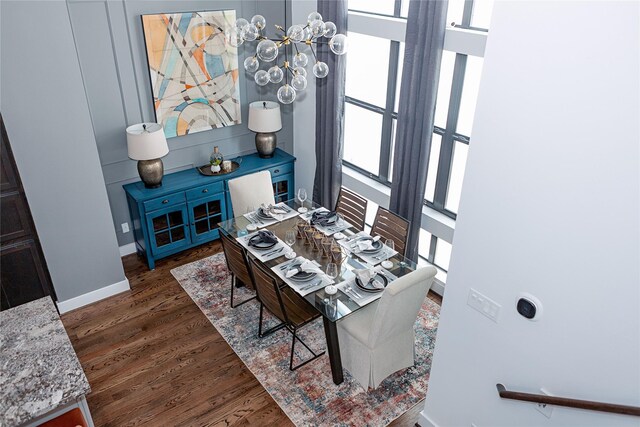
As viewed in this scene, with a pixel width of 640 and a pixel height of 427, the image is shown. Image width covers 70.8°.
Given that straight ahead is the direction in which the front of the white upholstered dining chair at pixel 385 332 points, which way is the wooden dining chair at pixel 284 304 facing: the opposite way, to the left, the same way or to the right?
to the right

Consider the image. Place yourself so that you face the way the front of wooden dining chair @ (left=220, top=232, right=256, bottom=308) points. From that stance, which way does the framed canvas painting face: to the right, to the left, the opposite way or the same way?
to the right

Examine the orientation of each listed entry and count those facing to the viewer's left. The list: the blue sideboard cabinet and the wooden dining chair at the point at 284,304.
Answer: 0

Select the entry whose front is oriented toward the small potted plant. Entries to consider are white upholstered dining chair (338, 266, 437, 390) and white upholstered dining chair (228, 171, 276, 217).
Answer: white upholstered dining chair (338, 266, 437, 390)

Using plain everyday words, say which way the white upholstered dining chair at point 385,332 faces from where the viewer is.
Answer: facing away from the viewer and to the left of the viewer

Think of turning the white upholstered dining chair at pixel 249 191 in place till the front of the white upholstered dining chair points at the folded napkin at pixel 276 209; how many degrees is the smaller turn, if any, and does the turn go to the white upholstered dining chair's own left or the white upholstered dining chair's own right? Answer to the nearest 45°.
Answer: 0° — it already faces it

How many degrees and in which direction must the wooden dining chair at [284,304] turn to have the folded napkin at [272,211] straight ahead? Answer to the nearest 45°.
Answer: approximately 45° to its left

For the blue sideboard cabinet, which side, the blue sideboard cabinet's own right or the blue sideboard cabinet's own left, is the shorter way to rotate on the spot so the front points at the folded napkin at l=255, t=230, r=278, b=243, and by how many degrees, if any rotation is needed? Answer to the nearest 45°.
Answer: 0° — it already faces it

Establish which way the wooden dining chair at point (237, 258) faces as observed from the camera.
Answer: facing away from the viewer and to the right of the viewer

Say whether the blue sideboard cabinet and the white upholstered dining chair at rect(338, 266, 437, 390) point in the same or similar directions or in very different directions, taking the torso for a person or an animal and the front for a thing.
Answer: very different directions

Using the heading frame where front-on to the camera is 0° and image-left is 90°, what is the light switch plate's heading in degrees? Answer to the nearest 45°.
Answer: approximately 45°

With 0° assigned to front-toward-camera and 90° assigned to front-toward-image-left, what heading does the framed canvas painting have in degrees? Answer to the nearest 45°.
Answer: approximately 315°
